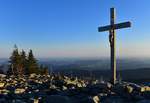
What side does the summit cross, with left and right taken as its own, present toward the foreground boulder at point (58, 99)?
front

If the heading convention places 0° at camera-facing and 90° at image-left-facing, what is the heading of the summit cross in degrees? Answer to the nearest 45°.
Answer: approximately 45°

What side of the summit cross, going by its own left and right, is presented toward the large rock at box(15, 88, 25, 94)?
front
